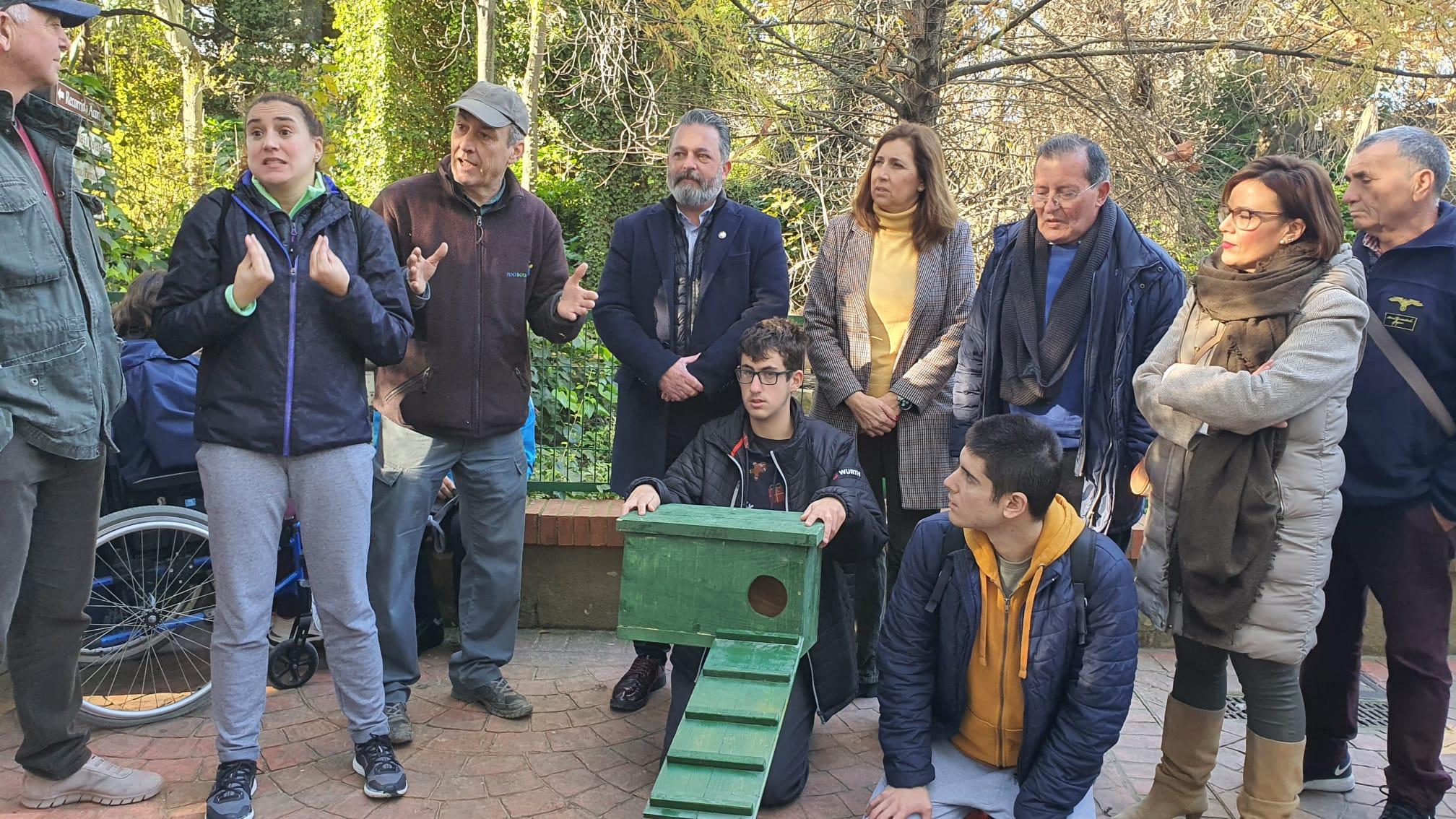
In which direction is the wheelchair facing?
to the viewer's right

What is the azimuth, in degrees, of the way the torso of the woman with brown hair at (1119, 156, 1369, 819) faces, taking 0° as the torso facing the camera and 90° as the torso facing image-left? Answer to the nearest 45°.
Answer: approximately 45°

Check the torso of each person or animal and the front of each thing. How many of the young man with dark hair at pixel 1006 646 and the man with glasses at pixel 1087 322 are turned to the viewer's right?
0

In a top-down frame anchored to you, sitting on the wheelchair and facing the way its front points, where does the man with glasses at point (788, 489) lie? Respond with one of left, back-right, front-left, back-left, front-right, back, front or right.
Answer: front-right

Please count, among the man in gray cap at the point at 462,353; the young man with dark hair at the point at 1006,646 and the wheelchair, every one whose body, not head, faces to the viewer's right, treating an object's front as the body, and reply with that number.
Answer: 1

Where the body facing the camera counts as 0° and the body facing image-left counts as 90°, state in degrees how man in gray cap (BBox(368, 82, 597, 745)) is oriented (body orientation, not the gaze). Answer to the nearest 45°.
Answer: approximately 0°

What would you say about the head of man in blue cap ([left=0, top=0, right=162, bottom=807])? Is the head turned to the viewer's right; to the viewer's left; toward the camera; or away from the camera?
to the viewer's right

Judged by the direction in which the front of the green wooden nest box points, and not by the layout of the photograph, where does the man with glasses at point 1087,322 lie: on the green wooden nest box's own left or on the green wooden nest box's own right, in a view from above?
on the green wooden nest box's own left

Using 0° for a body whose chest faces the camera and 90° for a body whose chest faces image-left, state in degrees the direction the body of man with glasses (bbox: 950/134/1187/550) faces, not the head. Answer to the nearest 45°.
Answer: approximately 45°

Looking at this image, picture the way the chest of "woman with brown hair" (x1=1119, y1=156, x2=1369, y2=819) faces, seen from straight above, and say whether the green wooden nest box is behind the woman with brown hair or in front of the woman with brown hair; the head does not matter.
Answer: in front

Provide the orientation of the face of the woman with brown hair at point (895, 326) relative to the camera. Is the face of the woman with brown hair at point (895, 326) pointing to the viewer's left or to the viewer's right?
to the viewer's left

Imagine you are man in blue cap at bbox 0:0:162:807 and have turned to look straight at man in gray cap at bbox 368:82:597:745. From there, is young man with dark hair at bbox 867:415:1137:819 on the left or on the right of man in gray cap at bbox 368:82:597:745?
right
